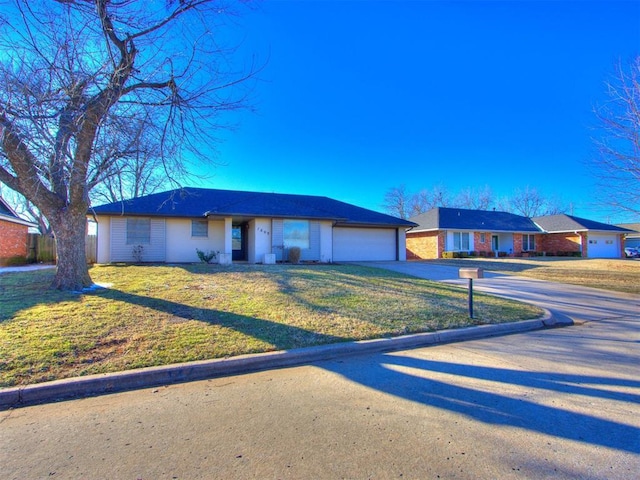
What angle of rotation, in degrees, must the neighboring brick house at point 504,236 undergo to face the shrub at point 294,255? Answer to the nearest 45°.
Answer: approximately 45° to its right

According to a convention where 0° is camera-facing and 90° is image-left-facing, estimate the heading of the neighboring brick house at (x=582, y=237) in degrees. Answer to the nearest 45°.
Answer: approximately 315°

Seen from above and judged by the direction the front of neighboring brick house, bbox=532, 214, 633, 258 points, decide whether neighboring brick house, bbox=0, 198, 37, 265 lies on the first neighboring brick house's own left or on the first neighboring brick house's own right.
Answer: on the first neighboring brick house's own right

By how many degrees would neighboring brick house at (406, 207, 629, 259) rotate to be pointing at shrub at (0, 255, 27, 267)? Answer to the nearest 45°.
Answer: approximately 90° to its right

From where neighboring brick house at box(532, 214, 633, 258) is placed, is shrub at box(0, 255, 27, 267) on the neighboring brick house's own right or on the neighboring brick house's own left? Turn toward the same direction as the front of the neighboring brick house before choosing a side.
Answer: on the neighboring brick house's own right

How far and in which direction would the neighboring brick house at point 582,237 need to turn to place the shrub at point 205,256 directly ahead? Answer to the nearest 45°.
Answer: approximately 90° to its right

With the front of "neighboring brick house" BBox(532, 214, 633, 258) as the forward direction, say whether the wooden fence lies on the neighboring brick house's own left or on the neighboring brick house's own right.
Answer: on the neighboring brick house's own right

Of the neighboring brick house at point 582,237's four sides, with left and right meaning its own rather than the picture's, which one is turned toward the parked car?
left

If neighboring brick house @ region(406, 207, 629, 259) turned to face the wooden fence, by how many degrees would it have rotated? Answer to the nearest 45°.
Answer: approximately 90° to its right
